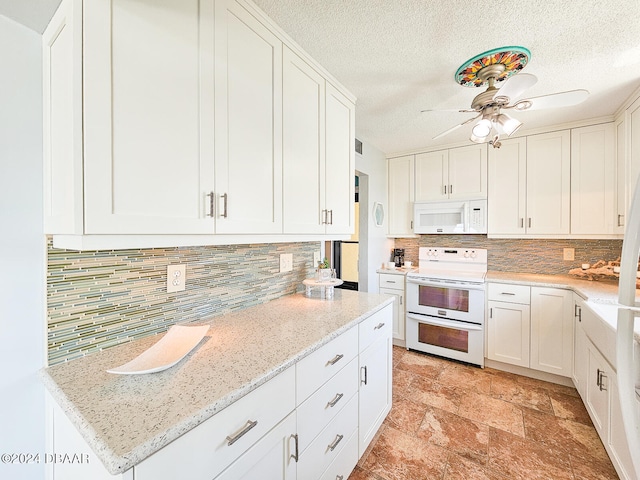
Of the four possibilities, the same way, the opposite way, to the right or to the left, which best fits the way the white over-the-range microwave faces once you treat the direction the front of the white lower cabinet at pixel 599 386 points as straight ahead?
to the left

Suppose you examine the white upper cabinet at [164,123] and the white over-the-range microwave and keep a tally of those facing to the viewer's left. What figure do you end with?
0

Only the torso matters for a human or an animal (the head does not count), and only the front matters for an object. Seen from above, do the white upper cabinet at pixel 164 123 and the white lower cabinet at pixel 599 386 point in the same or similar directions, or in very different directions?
very different directions

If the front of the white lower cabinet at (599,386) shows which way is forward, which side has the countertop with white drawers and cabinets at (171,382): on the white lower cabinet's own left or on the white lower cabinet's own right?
on the white lower cabinet's own left

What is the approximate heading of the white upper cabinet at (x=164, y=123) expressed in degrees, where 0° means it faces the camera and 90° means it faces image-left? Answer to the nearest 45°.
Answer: approximately 315°

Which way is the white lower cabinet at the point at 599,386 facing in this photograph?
to the viewer's left

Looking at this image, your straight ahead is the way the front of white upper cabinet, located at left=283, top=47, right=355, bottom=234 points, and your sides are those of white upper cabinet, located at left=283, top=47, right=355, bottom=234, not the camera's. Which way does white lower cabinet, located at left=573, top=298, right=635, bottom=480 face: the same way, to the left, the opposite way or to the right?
the opposite way

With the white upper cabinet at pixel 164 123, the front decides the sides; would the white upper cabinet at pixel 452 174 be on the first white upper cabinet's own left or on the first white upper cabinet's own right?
on the first white upper cabinet's own left

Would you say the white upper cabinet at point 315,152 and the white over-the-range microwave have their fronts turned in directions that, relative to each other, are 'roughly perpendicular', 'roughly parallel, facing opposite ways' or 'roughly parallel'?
roughly perpendicular

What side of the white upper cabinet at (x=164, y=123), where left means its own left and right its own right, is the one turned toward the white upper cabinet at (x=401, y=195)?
left

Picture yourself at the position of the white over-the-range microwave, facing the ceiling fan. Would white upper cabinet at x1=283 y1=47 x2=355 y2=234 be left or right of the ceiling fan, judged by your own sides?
right
